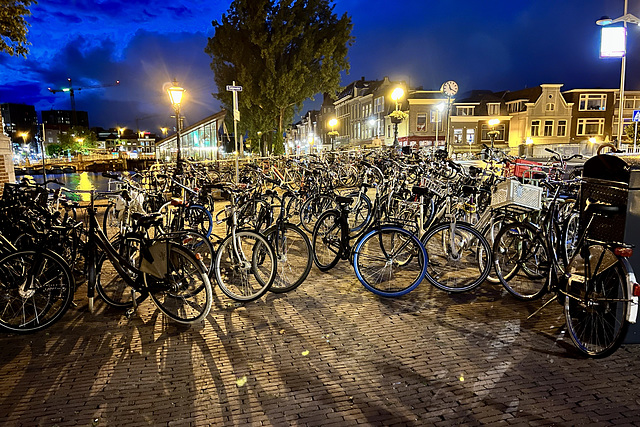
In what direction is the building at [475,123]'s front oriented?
toward the camera

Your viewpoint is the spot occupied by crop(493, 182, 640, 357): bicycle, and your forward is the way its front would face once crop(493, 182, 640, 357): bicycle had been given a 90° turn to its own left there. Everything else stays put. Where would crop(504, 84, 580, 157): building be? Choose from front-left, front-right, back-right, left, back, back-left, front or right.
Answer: back-right

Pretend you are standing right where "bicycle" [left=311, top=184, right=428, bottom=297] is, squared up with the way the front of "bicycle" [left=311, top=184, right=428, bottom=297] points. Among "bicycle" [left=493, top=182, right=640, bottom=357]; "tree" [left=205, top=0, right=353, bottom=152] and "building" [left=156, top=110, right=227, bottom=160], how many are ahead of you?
1

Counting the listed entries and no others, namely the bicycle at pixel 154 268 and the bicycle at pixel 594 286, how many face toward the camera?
0

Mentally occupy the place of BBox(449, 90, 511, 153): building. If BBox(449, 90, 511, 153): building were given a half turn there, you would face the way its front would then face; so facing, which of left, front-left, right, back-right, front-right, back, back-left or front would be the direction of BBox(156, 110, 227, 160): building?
back-left

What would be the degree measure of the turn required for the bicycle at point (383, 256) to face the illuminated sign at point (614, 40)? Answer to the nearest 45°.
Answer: approximately 90° to its left

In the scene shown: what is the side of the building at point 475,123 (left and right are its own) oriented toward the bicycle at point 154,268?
front

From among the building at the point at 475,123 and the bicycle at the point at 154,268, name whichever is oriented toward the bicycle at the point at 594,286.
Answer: the building

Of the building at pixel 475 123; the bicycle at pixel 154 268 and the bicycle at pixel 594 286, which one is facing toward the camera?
the building

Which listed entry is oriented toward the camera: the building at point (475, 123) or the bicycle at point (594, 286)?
the building

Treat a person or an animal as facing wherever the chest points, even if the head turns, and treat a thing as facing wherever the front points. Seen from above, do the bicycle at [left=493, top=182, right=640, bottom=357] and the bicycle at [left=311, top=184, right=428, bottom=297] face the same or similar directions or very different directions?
very different directions

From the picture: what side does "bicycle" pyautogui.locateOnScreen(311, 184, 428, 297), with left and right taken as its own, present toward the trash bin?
front

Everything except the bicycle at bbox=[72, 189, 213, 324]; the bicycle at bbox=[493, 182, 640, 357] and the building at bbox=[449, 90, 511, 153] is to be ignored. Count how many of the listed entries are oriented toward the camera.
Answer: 1

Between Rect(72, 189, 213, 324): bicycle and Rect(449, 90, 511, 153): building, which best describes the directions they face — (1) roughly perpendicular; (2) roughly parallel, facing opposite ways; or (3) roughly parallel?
roughly perpendicular

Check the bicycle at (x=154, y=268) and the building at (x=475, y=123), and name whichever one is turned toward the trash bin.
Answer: the building

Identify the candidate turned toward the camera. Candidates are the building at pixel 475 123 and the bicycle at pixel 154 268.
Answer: the building
